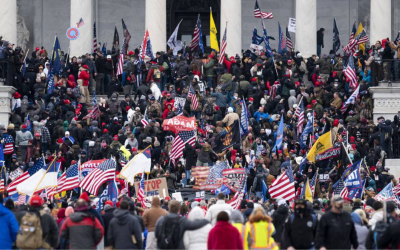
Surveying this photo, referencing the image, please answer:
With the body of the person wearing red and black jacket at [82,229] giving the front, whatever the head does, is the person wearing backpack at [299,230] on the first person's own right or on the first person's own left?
on the first person's own right

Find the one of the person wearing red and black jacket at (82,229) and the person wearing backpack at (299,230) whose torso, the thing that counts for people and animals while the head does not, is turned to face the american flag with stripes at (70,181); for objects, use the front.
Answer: the person wearing red and black jacket

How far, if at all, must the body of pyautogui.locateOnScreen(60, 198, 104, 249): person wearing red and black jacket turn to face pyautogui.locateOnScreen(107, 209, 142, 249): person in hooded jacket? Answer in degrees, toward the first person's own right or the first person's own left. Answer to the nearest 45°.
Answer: approximately 90° to the first person's own right

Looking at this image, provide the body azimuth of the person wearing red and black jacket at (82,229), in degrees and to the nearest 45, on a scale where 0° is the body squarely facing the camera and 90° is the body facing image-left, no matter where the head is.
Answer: approximately 180°

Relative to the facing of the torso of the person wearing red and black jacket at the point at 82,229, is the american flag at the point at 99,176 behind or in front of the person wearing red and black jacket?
in front

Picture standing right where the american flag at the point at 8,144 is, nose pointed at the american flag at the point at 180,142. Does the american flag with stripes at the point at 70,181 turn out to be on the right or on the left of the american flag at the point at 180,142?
right
